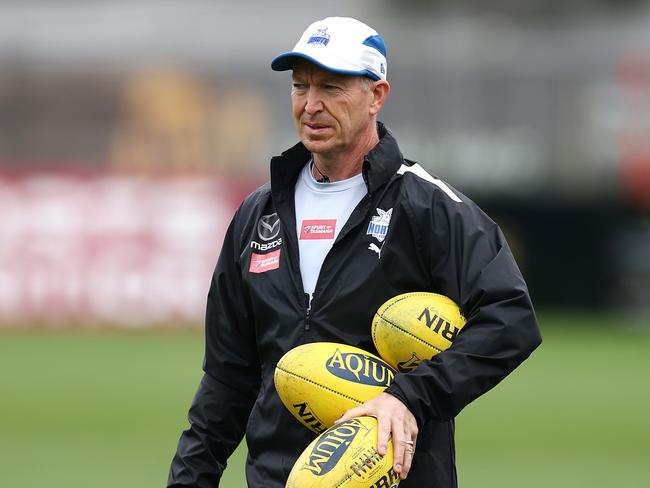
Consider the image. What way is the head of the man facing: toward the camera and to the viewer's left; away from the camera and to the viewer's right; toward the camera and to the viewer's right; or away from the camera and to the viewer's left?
toward the camera and to the viewer's left

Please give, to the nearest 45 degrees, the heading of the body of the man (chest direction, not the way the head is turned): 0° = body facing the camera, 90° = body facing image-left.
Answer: approximately 45°
